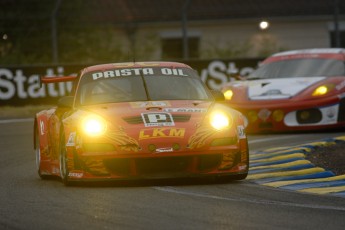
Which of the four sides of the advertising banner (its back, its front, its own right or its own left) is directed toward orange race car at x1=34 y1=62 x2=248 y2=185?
front

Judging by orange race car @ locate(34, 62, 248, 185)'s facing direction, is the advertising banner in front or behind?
behind

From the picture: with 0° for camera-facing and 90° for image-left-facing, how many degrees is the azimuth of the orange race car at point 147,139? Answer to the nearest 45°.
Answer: approximately 0°

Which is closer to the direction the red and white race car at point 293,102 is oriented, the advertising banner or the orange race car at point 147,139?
the orange race car

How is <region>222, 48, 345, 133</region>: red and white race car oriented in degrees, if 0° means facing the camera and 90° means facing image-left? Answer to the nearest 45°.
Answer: approximately 45°

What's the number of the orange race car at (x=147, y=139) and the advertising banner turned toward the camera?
2

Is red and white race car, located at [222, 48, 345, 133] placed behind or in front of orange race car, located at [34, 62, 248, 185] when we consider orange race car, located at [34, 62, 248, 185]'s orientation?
behind

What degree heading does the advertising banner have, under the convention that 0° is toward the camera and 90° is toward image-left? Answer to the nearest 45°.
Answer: approximately 0°
